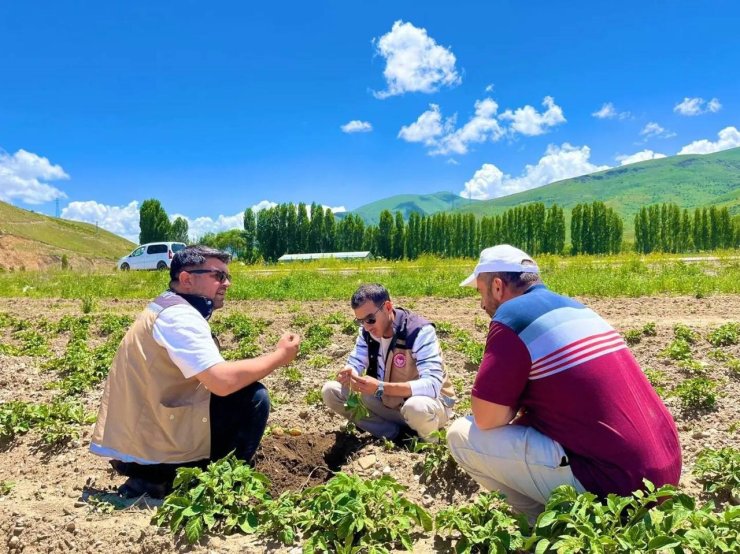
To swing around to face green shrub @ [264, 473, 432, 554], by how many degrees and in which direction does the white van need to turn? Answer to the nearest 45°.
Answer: approximately 90° to its left

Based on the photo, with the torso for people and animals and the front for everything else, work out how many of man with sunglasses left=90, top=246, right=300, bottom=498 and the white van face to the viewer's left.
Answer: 1

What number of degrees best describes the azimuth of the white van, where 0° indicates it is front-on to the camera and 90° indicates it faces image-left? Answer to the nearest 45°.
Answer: approximately 90°

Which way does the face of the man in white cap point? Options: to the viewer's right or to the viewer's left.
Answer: to the viewer's left

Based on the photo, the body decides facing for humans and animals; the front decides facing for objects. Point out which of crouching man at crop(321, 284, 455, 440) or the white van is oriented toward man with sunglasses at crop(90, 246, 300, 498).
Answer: the crouching man

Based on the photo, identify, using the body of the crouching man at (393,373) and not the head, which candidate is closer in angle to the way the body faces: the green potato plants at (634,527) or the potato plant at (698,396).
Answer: the green potato plants

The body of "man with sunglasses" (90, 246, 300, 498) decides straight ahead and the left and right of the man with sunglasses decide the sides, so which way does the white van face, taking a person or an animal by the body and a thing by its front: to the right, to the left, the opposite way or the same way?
the opposite way

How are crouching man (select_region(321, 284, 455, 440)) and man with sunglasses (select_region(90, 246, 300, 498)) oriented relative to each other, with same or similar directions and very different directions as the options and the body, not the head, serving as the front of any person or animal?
very different directions

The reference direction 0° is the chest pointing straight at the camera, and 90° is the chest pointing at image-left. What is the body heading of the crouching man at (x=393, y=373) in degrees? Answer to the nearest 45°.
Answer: approximately 45°

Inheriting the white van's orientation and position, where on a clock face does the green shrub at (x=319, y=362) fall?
The green shrub is roughly at 9 o'clock from the white van.

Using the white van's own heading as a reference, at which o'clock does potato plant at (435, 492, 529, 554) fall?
The potato plant is roughly at 9 o'clock from the white van.

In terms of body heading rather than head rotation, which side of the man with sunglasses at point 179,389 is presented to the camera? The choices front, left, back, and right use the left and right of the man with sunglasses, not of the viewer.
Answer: right

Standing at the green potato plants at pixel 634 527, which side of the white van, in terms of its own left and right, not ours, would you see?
left

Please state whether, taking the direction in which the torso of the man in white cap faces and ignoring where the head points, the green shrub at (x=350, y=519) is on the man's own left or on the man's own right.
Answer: on the man's own left

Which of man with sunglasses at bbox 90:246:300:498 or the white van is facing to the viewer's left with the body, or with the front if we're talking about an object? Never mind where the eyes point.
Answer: the white van
